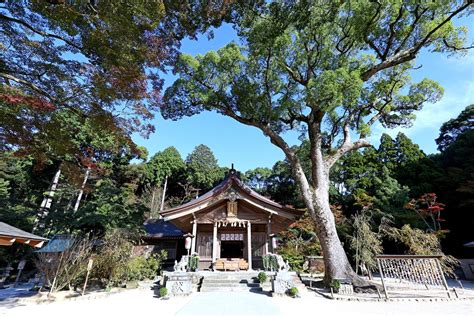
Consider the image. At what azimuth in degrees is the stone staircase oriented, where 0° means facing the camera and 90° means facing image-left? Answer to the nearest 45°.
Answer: approximately 0°

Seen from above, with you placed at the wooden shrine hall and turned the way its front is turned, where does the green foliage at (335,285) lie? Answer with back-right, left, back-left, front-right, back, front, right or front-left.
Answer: front-left

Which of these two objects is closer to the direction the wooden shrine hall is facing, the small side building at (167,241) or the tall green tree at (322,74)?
the tall green tree

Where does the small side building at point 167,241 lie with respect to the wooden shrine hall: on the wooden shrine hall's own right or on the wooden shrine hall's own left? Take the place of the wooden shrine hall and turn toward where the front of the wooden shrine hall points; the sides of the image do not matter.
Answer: on the wooden shrine hall's own right

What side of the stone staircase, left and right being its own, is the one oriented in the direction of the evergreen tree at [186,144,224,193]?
back

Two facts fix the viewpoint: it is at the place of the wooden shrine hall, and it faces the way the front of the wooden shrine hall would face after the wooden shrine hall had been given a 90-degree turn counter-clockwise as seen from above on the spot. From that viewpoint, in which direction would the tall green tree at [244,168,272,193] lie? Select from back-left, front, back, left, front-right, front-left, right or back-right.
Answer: left

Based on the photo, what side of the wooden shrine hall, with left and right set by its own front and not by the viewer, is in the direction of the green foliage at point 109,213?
right

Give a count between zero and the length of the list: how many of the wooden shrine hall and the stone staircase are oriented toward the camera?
2

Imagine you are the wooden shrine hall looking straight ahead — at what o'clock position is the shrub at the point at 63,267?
The shrub is roughly at 2 o'clock from the wooden shrine hall.

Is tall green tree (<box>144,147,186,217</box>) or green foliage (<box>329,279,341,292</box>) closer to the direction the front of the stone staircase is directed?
the green foliage

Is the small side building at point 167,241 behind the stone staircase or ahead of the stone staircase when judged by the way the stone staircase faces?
behind

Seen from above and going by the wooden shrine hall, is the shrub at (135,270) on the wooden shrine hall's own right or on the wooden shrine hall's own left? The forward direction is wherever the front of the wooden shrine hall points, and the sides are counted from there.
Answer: on the wooden shrine hall's own right

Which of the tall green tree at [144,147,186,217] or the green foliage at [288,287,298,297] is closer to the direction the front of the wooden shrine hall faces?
the green foliage
